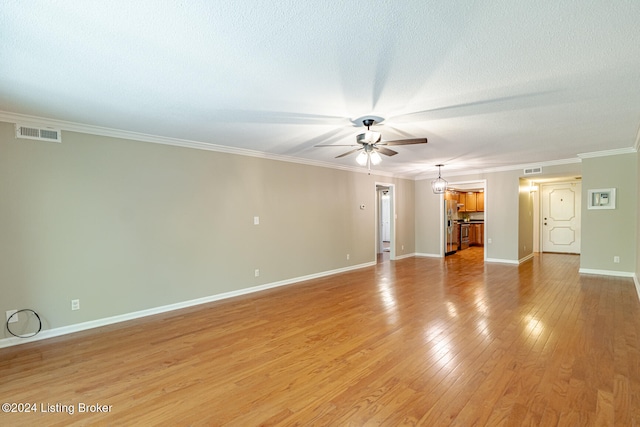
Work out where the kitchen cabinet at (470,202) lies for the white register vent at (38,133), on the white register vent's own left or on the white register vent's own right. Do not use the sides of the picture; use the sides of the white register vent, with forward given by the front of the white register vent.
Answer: on the white register vent's own left

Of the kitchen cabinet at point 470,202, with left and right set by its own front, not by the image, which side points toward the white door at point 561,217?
left

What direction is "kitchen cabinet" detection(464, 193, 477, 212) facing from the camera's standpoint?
toward the camera

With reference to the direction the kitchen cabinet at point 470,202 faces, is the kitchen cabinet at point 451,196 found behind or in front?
in front

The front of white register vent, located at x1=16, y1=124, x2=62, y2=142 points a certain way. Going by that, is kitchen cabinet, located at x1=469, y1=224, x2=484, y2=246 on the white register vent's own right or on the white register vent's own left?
on the white register vent's own left

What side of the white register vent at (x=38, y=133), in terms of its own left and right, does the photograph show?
front

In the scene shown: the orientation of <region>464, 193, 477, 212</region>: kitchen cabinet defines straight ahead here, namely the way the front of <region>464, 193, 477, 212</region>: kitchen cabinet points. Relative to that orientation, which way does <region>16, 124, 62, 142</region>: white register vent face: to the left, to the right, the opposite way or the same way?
to the left

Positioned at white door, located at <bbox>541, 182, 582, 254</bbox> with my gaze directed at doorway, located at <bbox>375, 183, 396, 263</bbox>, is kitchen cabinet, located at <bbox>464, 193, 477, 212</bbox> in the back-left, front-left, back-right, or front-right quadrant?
front-right

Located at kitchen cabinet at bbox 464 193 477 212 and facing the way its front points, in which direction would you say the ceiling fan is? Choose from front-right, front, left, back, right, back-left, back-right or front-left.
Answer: front
